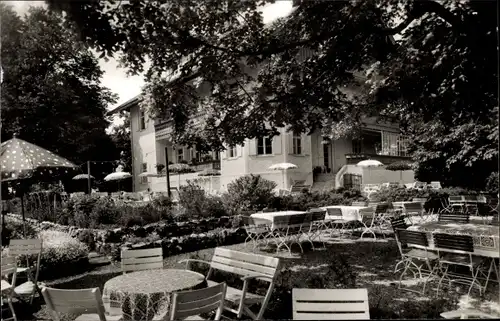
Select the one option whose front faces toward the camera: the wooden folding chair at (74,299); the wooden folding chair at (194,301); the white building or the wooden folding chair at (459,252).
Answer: the white building

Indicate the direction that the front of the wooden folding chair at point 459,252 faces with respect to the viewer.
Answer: facing away from the viewer and to the right of the viewer

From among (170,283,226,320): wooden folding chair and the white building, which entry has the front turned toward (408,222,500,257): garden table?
the white building

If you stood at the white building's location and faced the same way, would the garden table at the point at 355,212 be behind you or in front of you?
in front

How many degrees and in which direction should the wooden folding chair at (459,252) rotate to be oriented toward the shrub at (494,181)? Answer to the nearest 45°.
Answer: approximately 45° to its left

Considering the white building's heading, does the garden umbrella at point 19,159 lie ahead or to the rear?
ahead

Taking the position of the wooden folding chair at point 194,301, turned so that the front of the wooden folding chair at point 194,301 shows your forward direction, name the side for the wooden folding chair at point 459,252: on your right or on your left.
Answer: on your right

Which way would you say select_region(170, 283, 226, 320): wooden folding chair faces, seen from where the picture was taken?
facing away from the viewer and to the left of the viewer

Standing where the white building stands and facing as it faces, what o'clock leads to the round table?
The round table is roughly at 12 o'clock from the white building.

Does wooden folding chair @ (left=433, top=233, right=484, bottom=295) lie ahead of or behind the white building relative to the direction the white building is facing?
ahead

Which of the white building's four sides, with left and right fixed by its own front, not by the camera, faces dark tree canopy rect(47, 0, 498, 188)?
front
